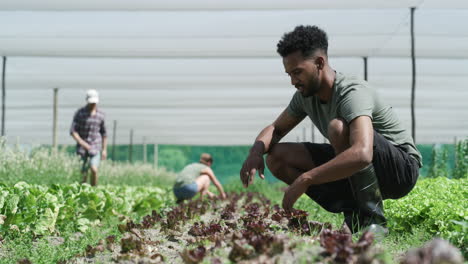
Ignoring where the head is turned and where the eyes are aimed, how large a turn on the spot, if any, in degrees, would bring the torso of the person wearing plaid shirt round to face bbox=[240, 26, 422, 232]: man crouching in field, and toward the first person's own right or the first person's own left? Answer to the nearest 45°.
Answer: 0° — they already face them

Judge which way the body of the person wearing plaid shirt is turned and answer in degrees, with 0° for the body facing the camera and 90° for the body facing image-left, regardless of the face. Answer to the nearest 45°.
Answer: approximately 0°

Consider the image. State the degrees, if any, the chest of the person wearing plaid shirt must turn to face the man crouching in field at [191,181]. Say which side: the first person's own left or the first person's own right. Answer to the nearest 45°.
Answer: approximately 45° to the first person's own left

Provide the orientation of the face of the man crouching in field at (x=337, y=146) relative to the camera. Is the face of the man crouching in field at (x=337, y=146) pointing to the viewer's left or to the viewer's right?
to the viewer's left
